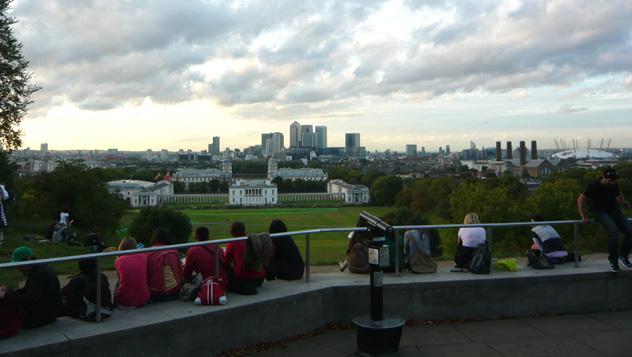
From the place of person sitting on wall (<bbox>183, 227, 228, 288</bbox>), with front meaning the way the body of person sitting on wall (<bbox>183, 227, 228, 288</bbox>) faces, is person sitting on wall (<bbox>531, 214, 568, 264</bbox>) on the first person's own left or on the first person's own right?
on the first person's own right

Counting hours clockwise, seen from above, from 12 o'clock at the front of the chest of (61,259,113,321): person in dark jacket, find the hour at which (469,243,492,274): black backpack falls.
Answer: The black backpack is roughly at 3 o'clock from the person in dark jacket.

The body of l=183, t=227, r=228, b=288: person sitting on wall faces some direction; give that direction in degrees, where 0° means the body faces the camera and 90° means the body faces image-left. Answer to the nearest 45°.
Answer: approximately 180°

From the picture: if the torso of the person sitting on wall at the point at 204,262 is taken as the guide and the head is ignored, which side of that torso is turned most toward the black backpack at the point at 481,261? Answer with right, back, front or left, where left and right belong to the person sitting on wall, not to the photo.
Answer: right

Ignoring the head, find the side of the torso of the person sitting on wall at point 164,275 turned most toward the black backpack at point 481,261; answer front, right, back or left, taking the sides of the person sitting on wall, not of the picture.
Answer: right

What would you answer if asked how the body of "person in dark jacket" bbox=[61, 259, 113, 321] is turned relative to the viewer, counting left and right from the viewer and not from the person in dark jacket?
facing away from the viewer

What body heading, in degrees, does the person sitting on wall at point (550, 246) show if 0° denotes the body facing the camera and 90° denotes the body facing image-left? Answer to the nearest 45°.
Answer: approximately 135°

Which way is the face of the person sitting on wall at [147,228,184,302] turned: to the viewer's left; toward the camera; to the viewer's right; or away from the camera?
away from the camera

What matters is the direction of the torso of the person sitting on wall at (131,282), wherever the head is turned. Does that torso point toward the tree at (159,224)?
yes

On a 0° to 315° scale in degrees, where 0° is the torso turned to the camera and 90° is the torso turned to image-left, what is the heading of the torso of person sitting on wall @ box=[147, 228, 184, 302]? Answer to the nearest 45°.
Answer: approximately 180°

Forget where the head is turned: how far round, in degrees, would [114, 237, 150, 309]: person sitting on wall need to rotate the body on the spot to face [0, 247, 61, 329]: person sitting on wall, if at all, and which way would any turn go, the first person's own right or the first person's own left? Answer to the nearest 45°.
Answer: approximately 135° to the first person's own left

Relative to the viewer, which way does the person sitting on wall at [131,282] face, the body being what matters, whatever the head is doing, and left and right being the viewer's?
facing away from the viewer

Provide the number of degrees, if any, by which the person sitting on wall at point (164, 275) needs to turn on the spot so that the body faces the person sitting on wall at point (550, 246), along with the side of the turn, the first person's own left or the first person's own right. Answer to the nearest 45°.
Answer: approximately 90° to the first person's own right
